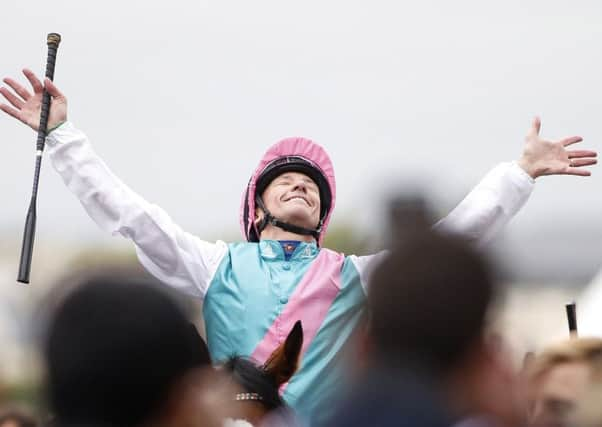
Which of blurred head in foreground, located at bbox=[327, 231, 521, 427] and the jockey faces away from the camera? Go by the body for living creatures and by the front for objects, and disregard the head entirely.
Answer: the blurred head in foreground

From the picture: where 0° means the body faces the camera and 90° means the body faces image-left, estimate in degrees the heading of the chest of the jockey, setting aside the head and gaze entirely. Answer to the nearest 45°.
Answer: approximately 0°

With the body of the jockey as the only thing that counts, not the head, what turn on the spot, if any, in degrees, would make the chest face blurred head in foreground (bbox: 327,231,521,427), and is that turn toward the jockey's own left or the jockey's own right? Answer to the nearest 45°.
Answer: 0° — they already face them

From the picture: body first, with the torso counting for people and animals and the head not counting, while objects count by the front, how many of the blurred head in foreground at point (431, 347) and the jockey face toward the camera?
1

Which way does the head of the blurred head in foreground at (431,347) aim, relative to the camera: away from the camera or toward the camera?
away from the camera

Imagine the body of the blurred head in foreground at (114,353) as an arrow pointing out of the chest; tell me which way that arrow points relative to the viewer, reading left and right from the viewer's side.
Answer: facing away from the viewer and to the right of the viewer

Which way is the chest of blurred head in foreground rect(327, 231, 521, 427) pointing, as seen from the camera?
away from the camera

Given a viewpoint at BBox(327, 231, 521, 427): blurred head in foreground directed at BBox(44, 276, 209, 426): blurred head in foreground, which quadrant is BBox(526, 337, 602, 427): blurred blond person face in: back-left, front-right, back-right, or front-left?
back-right

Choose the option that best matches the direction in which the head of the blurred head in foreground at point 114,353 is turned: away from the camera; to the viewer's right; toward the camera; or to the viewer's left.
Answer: away from the camera
